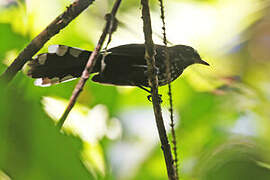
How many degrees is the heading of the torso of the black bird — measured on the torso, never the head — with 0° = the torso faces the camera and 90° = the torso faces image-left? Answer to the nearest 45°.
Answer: approximately 270°
